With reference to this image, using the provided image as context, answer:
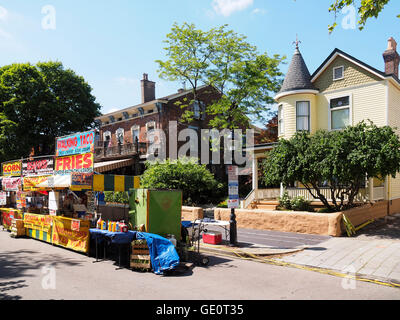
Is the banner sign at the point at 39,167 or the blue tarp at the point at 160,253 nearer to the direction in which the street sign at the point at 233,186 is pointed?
the blue tarp

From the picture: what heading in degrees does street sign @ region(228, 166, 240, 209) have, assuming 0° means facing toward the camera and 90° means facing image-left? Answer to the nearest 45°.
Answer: approximately 0°

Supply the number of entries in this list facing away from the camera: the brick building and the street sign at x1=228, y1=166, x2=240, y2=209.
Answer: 0

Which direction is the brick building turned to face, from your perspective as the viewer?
facing the viewer and to the left of the viewer

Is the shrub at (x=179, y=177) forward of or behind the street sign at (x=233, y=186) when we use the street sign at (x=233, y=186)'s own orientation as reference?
behind

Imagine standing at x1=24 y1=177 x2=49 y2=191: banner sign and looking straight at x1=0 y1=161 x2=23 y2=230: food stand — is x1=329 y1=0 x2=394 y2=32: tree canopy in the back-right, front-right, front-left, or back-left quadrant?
back-right

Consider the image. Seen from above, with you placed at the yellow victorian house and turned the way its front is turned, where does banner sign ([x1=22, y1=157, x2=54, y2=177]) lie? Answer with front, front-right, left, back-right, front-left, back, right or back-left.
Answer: front

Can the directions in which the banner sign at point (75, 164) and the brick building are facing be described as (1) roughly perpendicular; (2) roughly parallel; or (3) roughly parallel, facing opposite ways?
roughly parallel

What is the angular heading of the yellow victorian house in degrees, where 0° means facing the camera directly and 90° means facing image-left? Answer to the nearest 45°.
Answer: approximately 45°

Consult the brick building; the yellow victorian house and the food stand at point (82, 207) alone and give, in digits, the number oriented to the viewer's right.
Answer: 0

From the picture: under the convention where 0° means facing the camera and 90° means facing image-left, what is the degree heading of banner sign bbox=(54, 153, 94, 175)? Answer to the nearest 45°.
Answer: approximately 45°

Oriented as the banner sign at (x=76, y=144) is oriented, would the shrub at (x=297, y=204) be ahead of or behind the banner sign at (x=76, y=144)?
behind

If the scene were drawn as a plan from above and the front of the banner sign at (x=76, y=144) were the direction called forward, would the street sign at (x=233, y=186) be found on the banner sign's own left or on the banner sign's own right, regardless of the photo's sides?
on the banner sign's own left
